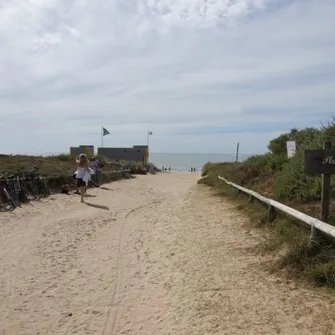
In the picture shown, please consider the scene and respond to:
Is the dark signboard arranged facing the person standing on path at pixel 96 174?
no

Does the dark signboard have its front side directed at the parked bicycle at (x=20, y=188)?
no

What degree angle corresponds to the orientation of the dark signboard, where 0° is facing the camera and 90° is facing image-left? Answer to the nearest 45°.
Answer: approximately 0°
